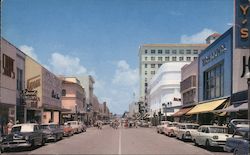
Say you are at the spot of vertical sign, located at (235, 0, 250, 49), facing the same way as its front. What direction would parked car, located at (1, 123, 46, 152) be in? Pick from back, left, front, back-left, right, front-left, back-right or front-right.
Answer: front-right

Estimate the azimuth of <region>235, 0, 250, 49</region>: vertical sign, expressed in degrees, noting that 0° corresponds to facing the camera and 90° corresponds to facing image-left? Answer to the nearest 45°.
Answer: approximately 0°

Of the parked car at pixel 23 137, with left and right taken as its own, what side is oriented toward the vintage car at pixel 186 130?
left

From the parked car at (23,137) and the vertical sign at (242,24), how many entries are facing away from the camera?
0

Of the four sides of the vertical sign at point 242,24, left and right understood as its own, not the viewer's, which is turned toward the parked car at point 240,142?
front

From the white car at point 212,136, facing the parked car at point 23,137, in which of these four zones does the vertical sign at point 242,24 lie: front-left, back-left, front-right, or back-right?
back-right
